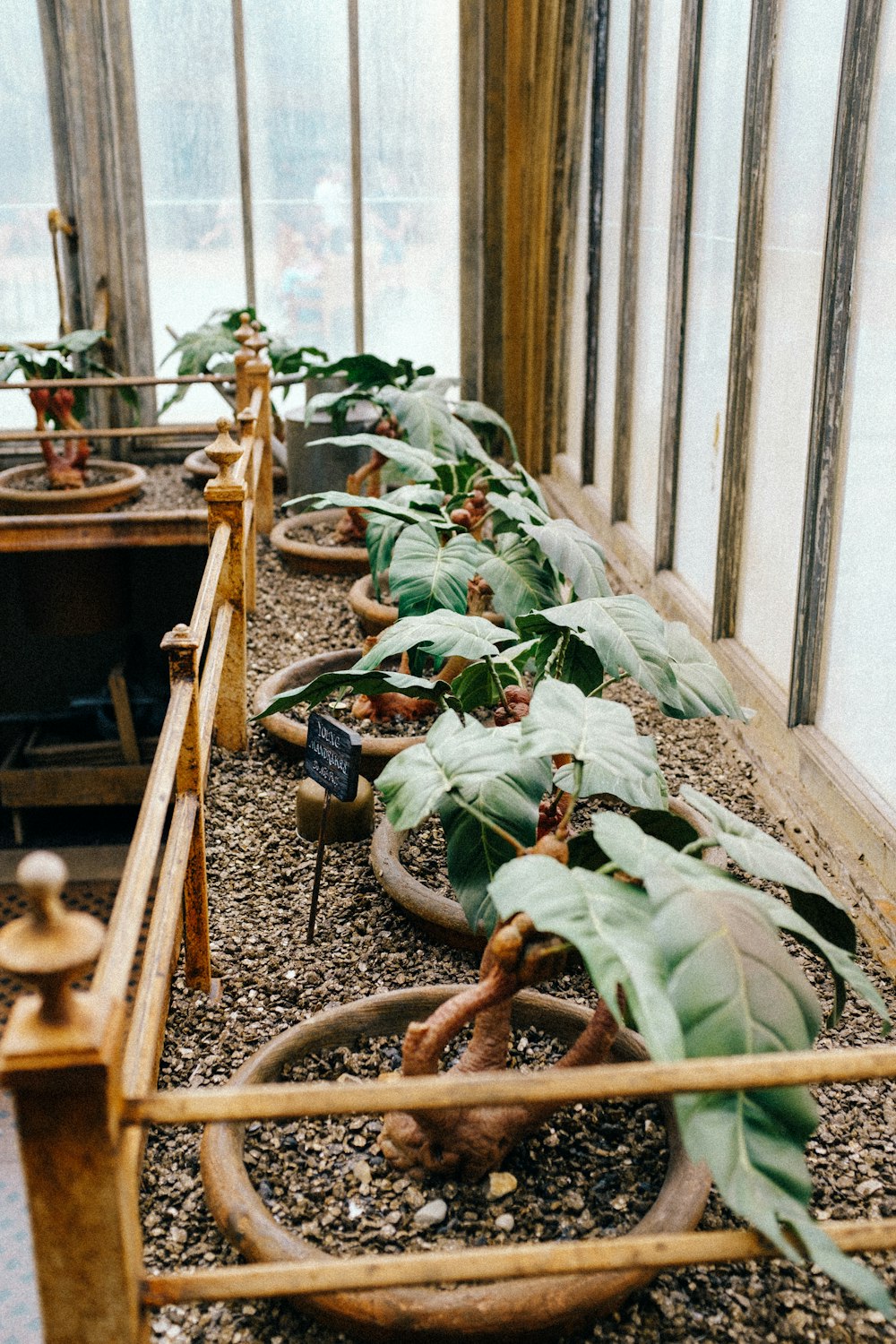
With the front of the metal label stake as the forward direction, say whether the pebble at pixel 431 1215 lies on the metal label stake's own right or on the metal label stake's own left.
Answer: on the metal label stake's own left

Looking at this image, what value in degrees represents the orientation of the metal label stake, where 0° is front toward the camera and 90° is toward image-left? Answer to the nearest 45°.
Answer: approximately 45°

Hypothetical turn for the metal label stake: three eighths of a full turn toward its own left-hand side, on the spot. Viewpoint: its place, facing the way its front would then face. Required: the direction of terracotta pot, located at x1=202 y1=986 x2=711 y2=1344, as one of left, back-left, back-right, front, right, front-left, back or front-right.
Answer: right

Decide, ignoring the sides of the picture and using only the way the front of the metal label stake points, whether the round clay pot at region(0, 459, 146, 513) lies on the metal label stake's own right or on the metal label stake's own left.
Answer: on the metal label stake's own right

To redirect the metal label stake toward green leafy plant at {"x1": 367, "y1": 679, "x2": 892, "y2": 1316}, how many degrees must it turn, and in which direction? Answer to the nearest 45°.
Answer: approximately 45° to its left

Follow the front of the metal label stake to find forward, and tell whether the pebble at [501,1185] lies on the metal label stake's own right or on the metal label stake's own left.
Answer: on the metal label stake's own left

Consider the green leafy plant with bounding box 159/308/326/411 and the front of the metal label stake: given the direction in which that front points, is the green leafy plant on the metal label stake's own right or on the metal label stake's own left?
on the metal label stake's own right

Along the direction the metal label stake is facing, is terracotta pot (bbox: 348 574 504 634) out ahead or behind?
behind

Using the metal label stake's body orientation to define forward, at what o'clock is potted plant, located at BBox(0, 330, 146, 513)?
The potted plant is roughly at 4 o'clock from the metal label stake.
